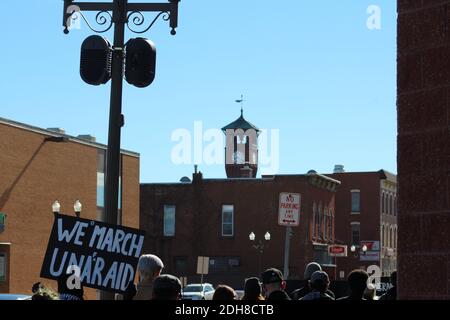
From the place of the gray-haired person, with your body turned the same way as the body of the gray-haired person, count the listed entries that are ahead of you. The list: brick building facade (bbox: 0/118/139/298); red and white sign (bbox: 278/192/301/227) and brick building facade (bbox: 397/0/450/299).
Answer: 2

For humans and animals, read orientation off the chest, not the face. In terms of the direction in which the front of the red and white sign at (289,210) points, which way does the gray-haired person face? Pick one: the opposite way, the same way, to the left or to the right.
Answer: the opposite way

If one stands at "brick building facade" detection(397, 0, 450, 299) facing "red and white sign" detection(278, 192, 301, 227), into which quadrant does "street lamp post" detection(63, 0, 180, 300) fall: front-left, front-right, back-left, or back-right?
front-left

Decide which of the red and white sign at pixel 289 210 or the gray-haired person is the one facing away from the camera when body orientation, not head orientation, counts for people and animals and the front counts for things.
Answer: the gray-haired person

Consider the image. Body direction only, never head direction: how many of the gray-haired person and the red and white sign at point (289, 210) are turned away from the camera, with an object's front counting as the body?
1

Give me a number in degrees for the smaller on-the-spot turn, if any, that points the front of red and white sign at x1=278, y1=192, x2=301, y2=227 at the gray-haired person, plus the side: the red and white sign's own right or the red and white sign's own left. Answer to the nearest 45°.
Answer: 0° — it already faces them

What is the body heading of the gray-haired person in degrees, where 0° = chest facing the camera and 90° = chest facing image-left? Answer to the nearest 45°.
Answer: approximately 180°

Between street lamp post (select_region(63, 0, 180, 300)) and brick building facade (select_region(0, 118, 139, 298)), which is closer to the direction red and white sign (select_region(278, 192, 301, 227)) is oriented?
the street lamp post

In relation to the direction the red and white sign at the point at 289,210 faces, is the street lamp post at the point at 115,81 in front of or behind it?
in front

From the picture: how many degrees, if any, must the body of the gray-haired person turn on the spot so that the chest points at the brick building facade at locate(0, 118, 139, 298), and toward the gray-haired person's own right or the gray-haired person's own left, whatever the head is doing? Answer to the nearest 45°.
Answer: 0° — they already face it

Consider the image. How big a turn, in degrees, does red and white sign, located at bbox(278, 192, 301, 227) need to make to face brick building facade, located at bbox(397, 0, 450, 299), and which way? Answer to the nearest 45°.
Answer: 0° — it already faces it

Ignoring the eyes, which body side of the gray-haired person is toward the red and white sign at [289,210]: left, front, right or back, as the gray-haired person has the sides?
front

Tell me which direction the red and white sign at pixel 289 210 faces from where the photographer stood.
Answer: facing the viewer
